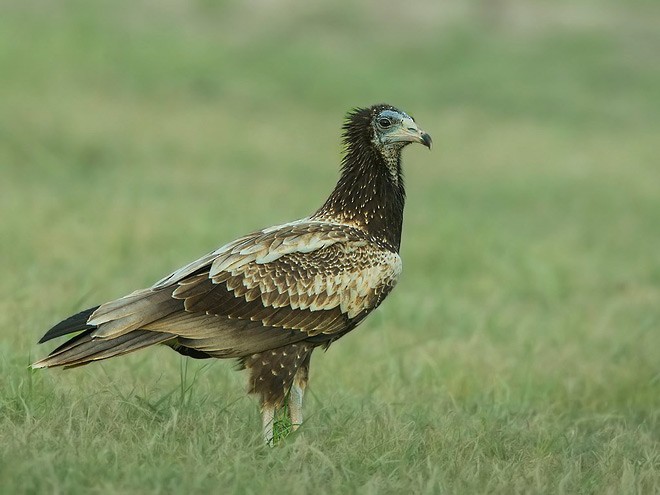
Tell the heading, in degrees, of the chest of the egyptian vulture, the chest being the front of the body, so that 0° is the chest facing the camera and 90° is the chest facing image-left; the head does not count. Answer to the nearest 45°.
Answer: approximately 270°
